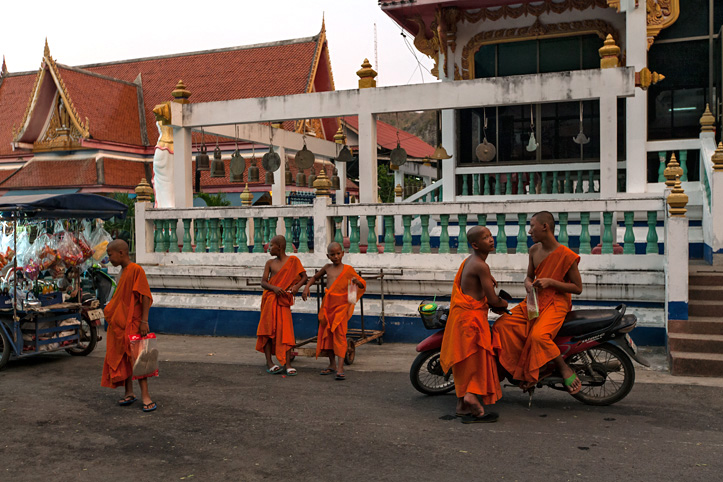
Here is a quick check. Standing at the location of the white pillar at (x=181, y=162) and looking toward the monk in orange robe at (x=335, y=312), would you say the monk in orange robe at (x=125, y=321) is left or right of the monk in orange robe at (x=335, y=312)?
right

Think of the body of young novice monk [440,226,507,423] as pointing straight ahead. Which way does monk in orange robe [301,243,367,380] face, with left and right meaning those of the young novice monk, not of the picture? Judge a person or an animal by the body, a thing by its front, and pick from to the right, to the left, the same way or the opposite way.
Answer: to the right

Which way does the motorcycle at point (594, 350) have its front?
to the viewer's left

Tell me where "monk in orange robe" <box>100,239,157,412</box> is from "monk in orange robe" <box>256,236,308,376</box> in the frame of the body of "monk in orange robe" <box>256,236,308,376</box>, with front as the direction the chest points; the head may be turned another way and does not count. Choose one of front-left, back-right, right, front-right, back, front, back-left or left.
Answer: front-right

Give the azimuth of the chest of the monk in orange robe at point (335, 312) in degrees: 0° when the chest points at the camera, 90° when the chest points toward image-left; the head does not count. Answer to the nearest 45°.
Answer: approximately 0°

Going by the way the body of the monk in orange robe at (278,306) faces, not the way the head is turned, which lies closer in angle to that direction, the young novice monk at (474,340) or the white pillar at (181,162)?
the young novice monk

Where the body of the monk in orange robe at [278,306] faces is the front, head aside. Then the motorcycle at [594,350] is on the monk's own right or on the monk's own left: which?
on the monk's own left

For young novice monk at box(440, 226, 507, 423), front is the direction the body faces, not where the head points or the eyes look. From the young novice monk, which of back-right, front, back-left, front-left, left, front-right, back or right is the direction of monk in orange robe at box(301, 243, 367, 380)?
back-left

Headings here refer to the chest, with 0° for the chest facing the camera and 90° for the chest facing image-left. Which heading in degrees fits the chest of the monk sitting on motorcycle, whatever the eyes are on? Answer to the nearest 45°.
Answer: approximately 45°

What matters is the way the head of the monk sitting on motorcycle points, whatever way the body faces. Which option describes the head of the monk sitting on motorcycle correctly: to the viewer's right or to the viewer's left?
to the viewer's left

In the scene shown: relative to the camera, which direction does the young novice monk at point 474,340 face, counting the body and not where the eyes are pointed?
to the viewer's right

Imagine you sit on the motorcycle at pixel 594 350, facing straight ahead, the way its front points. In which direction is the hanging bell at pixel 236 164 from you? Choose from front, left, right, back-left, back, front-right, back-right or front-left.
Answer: front-right

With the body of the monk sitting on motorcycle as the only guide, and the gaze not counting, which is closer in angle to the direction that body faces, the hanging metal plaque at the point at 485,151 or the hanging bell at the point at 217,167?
the hanging bell
